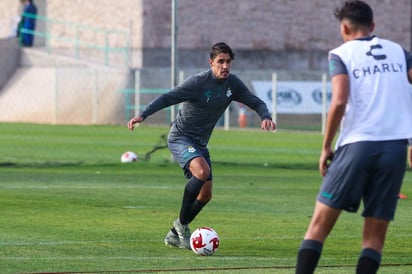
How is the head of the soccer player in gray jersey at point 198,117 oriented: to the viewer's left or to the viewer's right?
to the viewer's right

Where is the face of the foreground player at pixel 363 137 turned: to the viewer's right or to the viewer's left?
to the viewer's left

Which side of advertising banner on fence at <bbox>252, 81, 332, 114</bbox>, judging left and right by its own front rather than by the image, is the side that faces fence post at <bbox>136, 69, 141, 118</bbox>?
right

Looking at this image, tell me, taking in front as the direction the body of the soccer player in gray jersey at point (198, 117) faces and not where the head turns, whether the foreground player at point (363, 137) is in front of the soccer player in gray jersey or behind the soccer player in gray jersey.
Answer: in front

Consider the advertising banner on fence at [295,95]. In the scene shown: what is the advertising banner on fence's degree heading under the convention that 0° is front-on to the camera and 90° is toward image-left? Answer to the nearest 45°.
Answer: approximately 0°

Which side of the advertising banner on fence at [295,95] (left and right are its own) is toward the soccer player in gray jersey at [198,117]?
front

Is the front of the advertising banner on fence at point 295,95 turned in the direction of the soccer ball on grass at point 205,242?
yes

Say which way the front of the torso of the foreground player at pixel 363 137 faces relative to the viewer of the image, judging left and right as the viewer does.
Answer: facing away from the viewer and to the left of the viewer
